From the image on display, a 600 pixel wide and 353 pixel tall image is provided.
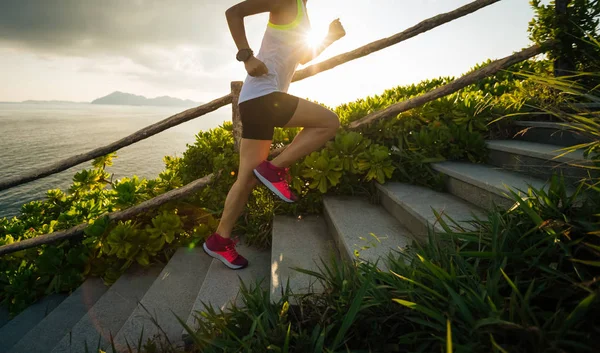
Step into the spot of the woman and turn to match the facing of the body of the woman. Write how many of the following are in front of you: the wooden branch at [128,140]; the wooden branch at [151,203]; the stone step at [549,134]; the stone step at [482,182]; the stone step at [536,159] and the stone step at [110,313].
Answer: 3

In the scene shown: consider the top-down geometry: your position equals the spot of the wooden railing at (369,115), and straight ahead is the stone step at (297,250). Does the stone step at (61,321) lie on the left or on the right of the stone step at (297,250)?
right

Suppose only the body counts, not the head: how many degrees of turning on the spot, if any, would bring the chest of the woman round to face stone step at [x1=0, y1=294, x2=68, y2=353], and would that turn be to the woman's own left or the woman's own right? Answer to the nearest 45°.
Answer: approximately 180°

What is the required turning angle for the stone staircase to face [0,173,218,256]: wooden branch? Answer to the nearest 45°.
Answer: approximately 45° to its right

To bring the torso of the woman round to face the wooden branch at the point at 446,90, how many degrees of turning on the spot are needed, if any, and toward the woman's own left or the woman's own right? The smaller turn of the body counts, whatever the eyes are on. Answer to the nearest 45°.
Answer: approximately 45° to the woman's own left

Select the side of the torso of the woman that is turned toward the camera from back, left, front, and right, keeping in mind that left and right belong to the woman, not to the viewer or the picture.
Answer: right

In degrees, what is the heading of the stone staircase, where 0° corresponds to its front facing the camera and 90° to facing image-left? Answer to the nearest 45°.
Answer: approximately 90°

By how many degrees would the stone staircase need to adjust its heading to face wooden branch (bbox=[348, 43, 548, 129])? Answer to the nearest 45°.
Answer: approximately 135° to its right

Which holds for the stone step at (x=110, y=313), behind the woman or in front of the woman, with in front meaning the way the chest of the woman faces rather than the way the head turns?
behind

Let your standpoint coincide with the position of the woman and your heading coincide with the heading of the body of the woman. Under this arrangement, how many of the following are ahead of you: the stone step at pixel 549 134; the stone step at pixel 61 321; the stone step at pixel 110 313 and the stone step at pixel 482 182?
2
